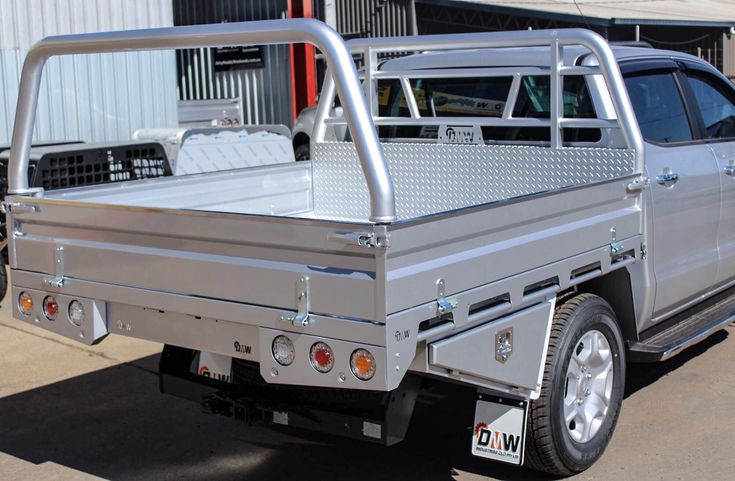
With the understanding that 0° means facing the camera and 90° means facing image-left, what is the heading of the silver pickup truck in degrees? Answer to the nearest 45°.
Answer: approximately 225°
